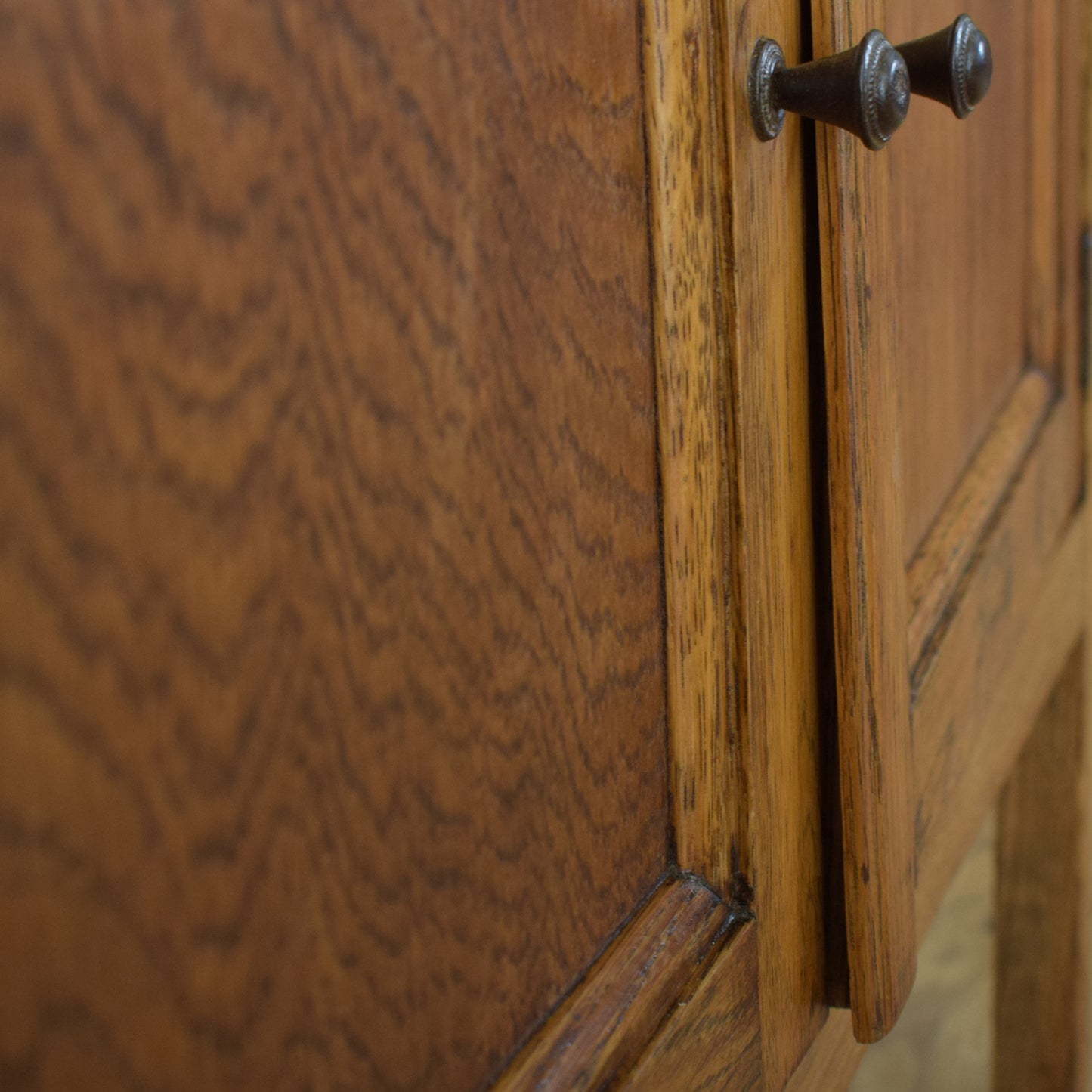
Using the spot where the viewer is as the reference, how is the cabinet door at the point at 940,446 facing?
facing the viewer and to the right of the viewer
